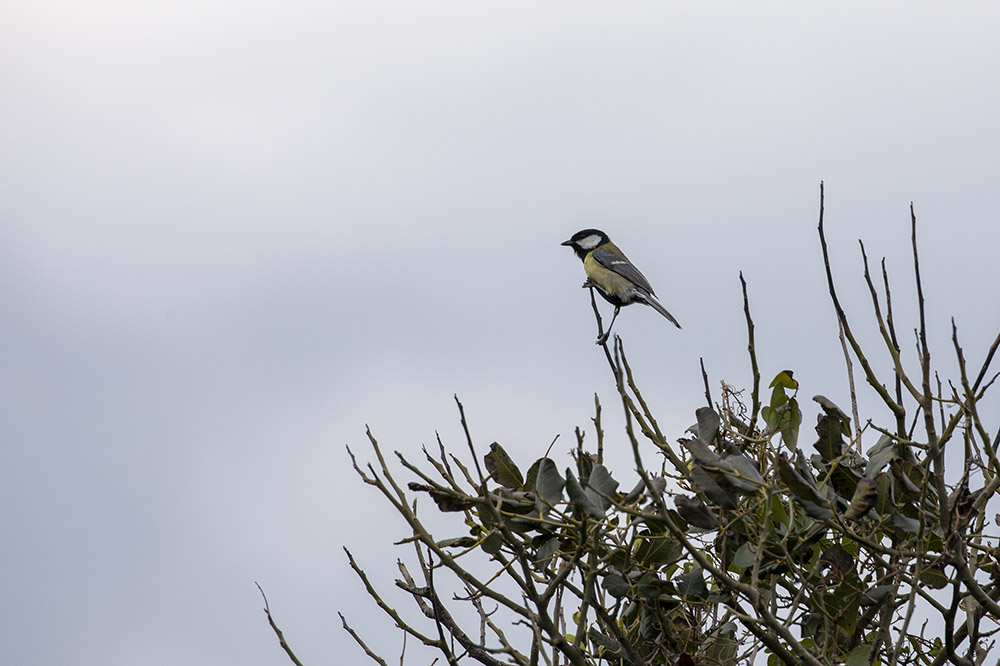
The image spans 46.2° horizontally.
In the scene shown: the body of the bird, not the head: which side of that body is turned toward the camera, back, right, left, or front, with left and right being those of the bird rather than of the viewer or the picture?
left
